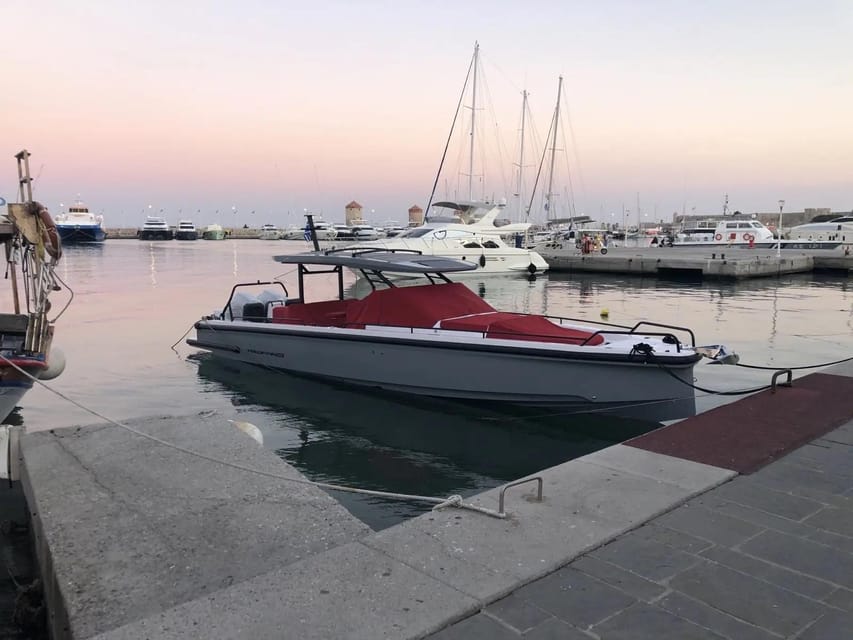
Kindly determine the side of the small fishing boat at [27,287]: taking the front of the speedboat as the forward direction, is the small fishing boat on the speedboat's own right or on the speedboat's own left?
on the speedboat's own right

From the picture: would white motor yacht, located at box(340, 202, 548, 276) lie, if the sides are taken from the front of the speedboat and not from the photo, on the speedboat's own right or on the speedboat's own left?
on the speedboat's own left

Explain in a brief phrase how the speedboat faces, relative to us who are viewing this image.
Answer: facing the viewer and to the right of the viewer
